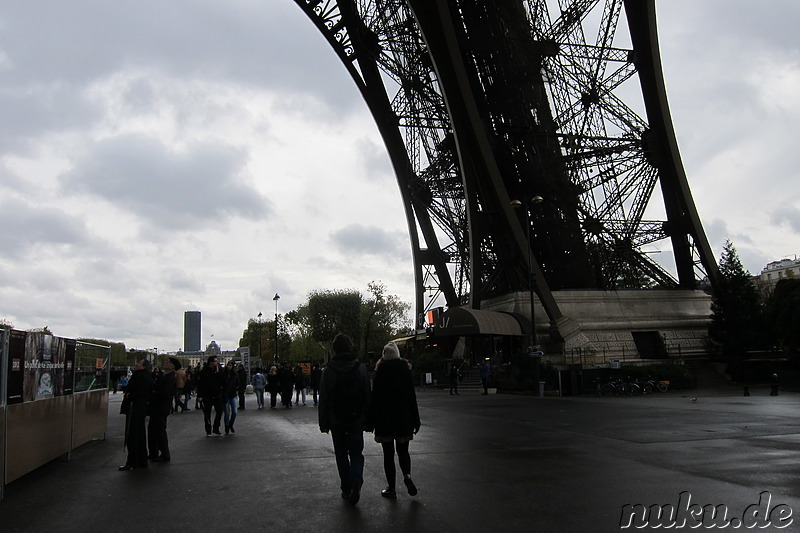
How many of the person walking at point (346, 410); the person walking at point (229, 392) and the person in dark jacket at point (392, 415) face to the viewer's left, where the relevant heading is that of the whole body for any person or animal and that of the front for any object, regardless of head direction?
0

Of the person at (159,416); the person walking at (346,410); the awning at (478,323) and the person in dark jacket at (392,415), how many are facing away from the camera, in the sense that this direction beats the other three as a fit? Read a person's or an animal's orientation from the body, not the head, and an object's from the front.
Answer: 2

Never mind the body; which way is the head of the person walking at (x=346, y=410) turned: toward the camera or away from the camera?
away from the camera

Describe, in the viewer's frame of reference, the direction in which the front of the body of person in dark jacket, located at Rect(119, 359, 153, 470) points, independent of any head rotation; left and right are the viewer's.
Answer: facing to the left of the viewer

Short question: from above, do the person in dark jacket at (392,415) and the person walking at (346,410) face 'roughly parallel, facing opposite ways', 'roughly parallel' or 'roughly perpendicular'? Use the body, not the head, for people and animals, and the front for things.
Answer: roughly parallel

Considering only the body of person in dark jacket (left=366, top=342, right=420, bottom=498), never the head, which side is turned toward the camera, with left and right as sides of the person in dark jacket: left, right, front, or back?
back

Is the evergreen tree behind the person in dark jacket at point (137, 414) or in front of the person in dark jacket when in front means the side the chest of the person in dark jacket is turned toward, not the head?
behind

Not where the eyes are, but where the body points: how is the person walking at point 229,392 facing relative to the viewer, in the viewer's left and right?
facing the viewer

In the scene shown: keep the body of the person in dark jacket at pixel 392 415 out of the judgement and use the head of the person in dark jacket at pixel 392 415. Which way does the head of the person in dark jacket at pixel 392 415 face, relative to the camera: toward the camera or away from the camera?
away from the camera

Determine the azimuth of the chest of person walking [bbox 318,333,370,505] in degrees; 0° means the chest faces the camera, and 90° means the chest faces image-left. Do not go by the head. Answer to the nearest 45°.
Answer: approximately 180°

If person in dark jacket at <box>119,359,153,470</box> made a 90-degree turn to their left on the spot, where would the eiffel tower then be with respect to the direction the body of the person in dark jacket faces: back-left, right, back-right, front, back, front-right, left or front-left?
back-left

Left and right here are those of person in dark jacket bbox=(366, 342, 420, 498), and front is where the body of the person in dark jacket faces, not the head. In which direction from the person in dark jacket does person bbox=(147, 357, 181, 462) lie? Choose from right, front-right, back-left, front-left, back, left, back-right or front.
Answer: front-left
